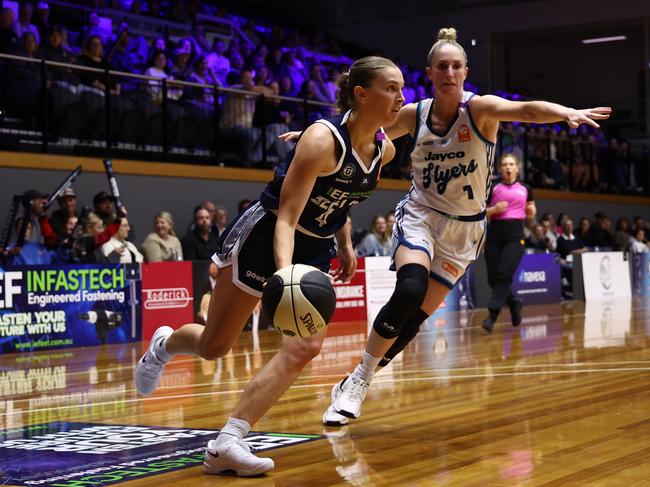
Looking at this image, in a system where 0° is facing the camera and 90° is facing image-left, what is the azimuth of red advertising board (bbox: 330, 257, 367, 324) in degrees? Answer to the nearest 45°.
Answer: approximately 0°

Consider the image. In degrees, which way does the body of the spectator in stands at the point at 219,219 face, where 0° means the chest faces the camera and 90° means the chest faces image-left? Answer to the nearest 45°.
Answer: approximately 315°

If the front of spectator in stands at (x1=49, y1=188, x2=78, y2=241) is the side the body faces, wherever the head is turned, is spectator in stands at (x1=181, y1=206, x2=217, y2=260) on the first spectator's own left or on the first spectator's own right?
on the first spectator's own left

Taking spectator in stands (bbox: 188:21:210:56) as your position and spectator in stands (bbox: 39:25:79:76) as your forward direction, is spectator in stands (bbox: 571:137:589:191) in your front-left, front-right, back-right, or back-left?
back-left

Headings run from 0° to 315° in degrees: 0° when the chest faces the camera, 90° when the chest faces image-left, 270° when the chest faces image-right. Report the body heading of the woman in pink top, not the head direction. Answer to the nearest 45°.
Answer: approximately 0°

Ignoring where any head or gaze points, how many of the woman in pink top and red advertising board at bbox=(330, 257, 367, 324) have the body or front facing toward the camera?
2

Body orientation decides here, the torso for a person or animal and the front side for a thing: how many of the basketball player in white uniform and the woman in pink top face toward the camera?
2

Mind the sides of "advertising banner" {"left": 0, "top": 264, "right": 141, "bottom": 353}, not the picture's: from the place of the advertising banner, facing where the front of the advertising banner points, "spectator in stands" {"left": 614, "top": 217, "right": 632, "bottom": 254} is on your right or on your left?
on your left
